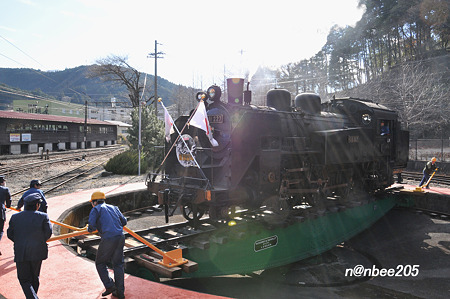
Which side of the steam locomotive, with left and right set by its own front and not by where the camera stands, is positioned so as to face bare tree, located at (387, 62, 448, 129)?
back

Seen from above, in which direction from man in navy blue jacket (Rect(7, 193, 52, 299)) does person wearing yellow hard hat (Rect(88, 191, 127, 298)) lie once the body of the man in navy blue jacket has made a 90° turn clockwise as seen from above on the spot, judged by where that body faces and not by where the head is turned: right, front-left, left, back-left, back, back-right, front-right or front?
front

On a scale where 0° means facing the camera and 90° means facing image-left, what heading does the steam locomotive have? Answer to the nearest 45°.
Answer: approximately 45°

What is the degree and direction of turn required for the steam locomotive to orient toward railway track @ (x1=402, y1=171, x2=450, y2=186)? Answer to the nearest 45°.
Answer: approximately 180°

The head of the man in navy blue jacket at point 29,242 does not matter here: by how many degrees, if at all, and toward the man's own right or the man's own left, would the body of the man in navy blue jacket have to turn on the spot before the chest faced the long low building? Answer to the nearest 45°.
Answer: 0° — they already face it

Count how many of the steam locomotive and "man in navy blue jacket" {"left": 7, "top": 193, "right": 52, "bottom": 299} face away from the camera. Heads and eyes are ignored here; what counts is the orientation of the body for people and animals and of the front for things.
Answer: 1

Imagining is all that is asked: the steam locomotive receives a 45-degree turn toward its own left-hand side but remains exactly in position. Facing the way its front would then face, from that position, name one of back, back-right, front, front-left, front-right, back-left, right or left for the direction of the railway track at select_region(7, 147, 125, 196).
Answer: back-right

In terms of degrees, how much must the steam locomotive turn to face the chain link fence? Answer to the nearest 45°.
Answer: approximately 180°

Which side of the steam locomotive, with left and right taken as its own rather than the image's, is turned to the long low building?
right

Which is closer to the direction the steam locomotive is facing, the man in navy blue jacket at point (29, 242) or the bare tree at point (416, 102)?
the man in navy blue jacket

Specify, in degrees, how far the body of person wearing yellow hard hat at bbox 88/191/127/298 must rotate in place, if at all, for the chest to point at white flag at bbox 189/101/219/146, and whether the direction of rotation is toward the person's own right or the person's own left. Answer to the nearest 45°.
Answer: approximately 90° to the person's own right

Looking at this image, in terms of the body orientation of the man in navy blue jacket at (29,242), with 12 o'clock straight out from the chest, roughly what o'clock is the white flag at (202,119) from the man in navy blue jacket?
The white flag is roughly at 2 o'clock from the man in navy blue jacket.

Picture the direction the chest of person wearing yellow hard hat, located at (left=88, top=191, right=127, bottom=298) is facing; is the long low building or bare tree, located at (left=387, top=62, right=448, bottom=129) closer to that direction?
the long low building

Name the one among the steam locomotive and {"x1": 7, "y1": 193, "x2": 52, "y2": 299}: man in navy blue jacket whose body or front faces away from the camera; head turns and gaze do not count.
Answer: the man in navy blue jacket

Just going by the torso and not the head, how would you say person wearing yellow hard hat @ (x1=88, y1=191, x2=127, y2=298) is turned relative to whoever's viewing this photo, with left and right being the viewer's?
facing away from the viewer and to the left of the viewer

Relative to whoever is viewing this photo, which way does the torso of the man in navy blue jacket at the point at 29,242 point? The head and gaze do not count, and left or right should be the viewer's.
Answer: facing away from the viewer
